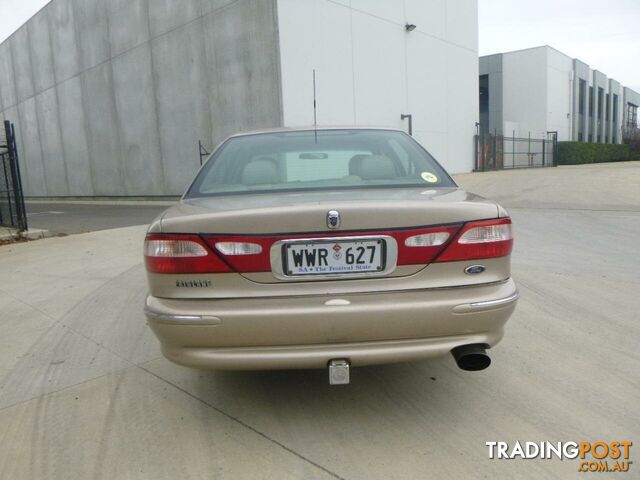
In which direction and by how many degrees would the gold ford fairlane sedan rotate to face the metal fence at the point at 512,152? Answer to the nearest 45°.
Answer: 0° — it already faces it

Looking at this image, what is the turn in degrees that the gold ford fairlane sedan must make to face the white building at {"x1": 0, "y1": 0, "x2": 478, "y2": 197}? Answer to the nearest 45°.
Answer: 0° — it already faces it

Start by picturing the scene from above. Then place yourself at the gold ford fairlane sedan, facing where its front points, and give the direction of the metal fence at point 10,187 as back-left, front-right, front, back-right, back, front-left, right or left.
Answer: front-left

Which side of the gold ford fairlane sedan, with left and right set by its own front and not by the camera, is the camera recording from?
back
